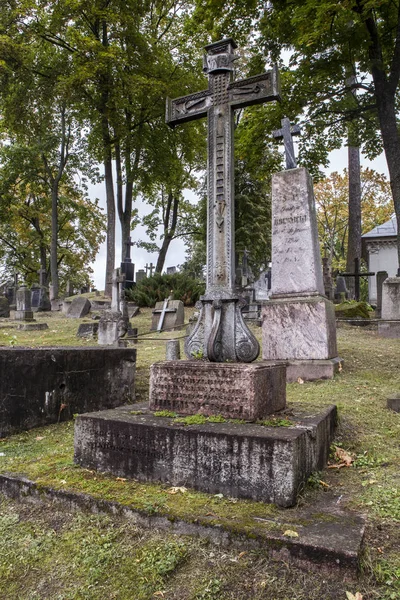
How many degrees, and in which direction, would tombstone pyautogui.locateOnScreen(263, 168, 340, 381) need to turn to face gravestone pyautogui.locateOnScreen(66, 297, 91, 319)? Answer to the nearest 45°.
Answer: approximately 135° to its right

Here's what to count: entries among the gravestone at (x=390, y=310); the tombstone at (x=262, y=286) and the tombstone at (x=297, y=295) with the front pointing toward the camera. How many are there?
3

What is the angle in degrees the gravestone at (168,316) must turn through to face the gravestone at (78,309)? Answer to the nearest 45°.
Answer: approximately 90° to its right

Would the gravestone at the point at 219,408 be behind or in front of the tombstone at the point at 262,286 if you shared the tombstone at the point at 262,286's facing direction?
in front

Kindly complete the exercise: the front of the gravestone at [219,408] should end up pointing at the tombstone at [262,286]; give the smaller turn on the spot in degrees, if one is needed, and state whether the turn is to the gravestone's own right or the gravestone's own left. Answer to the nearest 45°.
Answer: approximately 135° to the gravestone's own right

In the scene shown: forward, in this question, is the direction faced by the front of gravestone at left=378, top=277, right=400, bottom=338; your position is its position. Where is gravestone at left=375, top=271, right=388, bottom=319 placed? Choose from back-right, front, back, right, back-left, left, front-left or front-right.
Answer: back

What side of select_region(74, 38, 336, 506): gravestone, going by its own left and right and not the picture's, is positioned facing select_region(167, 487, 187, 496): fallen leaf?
front

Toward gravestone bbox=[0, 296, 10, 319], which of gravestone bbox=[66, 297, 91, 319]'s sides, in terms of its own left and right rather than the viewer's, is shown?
right

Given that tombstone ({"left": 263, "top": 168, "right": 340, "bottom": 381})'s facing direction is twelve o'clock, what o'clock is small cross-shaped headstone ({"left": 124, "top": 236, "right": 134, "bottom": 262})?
The small cross-shaped headstone is roughly at 5 o'clock from the tombstone.

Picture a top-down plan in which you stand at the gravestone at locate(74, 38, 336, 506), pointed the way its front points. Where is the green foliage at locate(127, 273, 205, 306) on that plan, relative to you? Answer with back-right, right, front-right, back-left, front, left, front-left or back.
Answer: back-right

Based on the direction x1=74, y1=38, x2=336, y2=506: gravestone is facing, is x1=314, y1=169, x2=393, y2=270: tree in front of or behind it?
behind

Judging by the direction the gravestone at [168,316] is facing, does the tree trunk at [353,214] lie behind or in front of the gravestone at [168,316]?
behind

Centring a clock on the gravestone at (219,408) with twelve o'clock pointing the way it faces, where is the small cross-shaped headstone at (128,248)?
The small cross-shaped headstone is roughly at 4 o'clock from the gravestone.

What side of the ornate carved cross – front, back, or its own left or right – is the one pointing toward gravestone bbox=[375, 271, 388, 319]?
back

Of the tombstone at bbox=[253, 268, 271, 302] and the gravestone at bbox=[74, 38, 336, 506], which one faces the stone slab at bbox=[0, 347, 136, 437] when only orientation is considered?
the tombstone

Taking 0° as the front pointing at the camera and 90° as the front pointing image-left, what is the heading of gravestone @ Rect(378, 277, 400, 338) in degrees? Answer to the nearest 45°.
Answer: approximately 0°
